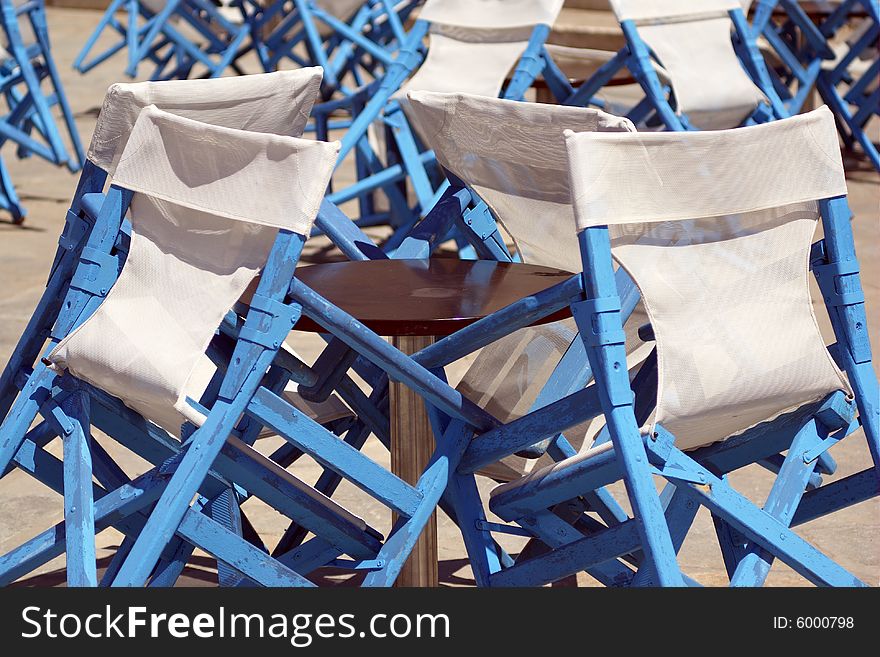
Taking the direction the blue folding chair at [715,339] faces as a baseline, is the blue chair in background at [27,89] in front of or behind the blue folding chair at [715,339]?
in front

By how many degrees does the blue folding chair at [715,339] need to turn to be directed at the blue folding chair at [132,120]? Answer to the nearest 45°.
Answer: approximately 45° to its left

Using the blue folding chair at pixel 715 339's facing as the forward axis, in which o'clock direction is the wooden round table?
The wooden round table is roughly at 11 o'clock from the blue folding chair.

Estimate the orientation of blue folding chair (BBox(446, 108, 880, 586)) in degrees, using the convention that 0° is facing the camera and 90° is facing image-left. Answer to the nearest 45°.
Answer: approximately 135°
